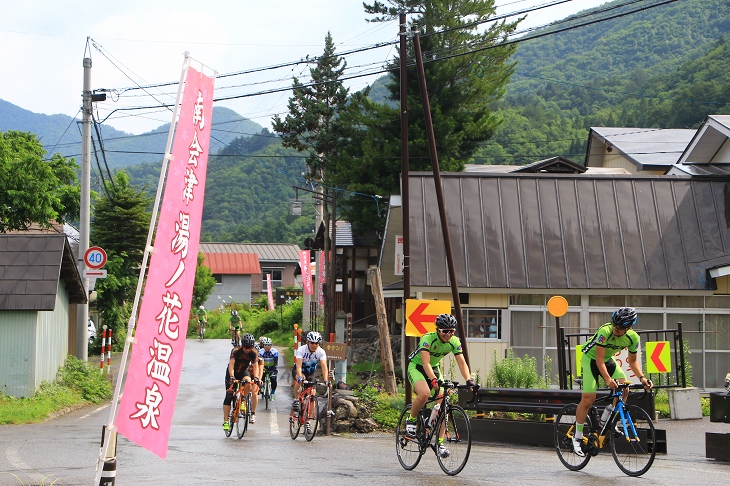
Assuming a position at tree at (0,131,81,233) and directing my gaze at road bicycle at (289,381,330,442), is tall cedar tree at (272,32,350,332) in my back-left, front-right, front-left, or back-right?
back-left

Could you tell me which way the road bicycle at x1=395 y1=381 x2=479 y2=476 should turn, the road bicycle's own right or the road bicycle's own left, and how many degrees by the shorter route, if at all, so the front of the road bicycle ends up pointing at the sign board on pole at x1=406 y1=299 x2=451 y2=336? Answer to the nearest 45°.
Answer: approximately 135° to the road bicycle's own left

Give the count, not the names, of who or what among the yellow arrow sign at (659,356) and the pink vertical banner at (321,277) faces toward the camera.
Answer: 2

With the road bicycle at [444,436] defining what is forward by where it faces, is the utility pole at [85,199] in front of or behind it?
behind

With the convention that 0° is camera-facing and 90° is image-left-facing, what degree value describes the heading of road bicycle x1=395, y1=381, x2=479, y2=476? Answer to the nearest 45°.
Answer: approximately 315°

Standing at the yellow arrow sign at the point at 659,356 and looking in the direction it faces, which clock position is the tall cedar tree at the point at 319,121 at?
The tall cedar tree is roughly at 5 o'clock from the yellow arrow sign.

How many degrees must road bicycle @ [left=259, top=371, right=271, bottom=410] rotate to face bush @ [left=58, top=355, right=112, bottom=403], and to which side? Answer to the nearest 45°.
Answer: approximately 90° to its right
